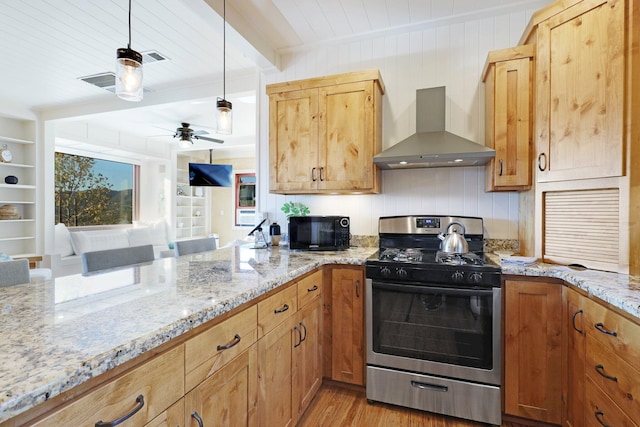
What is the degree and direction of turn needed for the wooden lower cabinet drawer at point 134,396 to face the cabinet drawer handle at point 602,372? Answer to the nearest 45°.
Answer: approximately 45° to its left

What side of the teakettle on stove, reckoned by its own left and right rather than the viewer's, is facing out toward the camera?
left

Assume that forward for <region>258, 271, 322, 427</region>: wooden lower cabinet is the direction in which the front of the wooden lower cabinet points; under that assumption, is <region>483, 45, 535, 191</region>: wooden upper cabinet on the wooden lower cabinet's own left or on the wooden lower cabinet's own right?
on the wooden lower cabinet's own left

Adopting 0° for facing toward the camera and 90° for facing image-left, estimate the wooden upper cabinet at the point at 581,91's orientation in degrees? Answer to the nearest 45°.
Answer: approximately 45°

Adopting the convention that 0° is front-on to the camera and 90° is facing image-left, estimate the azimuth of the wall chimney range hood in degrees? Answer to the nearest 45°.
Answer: approximately 0°

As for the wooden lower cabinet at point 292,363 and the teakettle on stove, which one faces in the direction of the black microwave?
the teakettle on stove

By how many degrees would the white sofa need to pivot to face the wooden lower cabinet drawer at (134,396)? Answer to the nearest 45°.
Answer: approximately 45° to its right

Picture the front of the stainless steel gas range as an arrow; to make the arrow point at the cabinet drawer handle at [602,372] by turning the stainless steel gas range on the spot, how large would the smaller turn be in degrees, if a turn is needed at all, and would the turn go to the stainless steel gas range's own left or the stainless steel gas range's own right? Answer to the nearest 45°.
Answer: approximately 45° to the stainless steel gas range's own left

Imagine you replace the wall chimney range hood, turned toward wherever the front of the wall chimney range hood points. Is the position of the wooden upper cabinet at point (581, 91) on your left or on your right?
on your left

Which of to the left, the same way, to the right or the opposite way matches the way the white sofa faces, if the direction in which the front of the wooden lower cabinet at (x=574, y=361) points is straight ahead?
the opposite way
